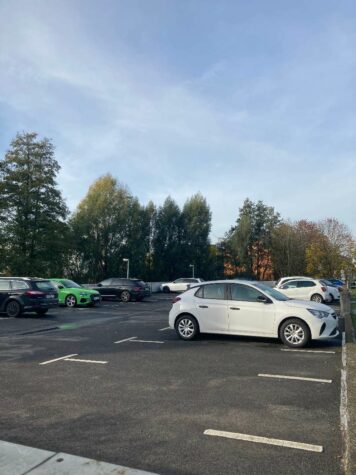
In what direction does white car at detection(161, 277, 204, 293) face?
to the viewer's left

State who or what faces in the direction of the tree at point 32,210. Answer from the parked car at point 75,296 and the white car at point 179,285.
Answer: the white car

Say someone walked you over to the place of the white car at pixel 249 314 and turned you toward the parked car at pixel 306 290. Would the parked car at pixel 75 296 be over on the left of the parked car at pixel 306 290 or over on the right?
left

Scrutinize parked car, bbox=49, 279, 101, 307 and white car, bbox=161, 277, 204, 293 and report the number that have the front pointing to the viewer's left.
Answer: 1

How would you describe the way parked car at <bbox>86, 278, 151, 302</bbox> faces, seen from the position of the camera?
facing away from the viewer and to the left of the viewer

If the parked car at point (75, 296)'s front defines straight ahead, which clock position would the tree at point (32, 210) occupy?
The tree is roughly at 7 o'clock from the parked car.

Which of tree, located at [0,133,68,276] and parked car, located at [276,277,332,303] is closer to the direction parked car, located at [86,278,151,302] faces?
the tree

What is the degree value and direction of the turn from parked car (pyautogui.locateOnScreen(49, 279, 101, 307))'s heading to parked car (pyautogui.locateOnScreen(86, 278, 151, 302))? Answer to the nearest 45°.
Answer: approximately 90° to its left

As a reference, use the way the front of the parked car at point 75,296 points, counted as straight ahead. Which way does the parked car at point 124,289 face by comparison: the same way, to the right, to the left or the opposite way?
the opposite way

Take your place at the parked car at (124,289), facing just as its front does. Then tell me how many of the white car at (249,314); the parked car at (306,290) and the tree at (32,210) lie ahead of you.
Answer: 1
